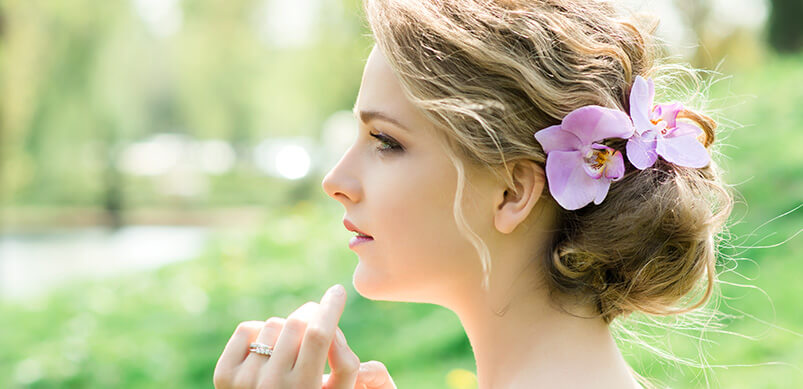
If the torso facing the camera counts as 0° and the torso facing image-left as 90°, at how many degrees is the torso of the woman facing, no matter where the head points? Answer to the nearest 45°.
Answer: approximately 90°

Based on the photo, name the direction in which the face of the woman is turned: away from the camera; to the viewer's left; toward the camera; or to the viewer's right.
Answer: to the viewer's left
